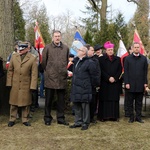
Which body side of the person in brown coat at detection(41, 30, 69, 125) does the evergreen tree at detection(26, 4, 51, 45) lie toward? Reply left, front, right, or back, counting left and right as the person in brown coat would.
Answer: back

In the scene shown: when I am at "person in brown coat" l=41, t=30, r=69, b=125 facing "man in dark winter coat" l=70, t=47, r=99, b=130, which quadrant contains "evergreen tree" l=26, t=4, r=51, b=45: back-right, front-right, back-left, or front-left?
back-left

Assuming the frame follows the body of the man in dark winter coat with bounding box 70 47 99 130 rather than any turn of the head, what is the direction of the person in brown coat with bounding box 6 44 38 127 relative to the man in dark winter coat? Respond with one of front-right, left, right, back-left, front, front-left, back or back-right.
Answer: front-right

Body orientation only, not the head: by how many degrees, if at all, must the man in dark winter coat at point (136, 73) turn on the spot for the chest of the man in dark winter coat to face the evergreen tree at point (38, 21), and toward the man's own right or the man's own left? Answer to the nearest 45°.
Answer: approximately 135° to the man's own right

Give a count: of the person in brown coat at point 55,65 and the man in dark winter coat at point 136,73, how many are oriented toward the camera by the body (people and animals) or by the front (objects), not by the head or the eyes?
2

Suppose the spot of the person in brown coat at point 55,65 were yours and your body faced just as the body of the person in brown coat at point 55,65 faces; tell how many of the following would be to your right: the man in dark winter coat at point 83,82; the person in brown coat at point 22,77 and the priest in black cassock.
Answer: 1

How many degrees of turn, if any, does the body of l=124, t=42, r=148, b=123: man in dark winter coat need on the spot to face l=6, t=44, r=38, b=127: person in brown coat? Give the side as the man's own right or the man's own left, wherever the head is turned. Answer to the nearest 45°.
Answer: approximately 45° to the man's own right

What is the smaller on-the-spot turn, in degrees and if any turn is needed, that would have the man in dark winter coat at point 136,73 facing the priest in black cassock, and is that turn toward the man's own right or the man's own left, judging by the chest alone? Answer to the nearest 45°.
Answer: approximately 90° to the man's own right

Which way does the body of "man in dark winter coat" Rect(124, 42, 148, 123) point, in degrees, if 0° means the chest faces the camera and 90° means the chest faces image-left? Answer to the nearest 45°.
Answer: approximately 0°
